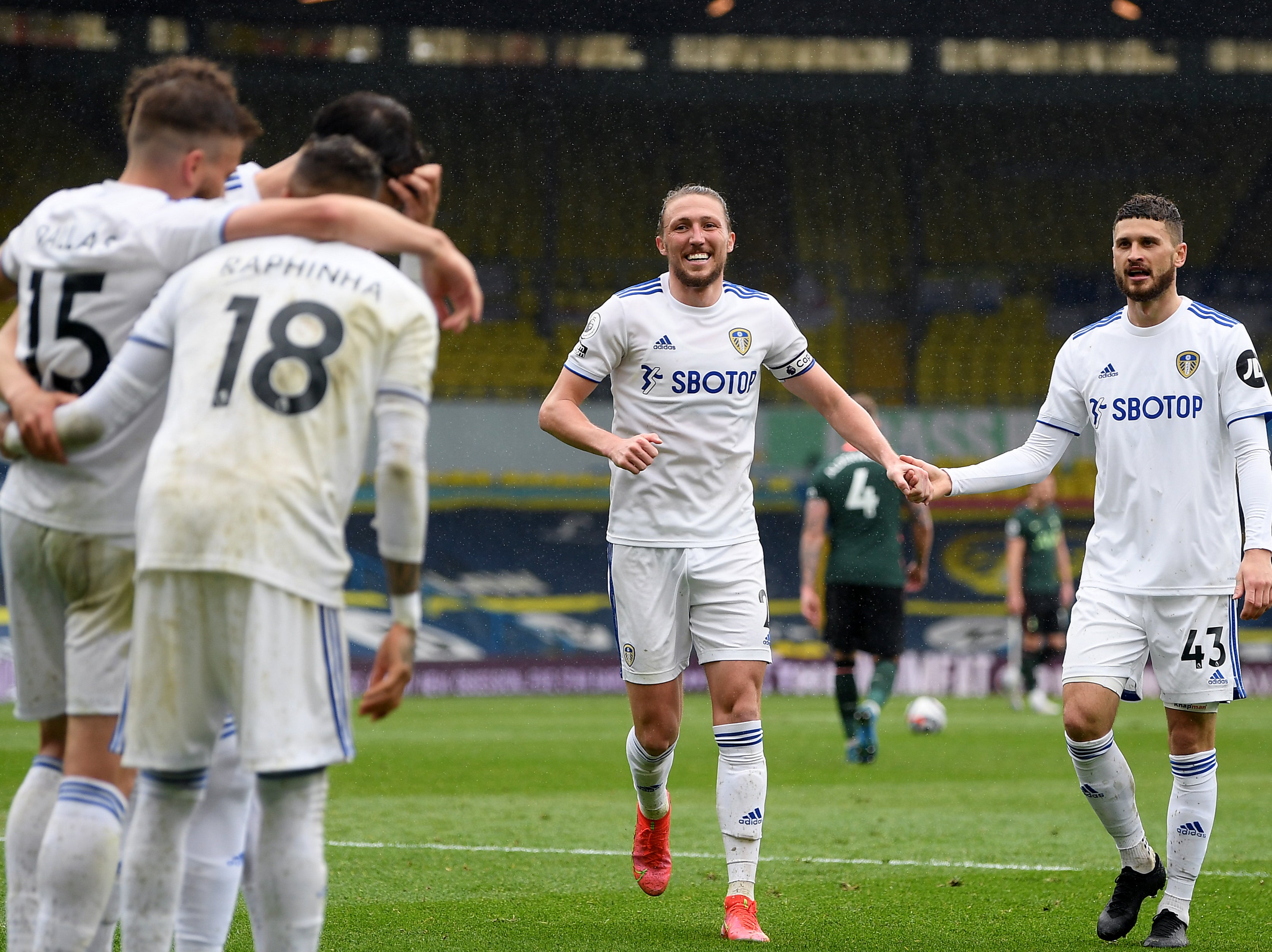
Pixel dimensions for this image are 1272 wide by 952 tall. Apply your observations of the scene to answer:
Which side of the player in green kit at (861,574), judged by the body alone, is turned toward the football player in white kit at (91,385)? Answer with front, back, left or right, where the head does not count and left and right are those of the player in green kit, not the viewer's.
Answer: back

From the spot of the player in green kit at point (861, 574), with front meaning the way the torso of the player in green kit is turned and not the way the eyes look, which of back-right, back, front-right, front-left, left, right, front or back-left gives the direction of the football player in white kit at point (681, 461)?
back

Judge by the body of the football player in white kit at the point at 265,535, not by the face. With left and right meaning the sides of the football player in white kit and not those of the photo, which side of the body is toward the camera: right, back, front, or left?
back

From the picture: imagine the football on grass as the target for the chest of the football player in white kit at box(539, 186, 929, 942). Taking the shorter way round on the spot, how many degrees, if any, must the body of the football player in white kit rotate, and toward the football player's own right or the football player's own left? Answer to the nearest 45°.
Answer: approximately 180°

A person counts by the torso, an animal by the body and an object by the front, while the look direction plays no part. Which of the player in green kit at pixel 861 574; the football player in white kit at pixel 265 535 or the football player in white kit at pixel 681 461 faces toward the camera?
the football player in white kit at pixel 681 461

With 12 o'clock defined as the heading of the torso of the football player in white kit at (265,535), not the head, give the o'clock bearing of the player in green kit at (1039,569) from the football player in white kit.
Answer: The player in green kit is roughly at 1 o'clock from the football player in white kit.

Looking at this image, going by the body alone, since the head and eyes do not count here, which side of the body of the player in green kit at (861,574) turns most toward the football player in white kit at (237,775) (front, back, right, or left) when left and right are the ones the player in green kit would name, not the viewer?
back

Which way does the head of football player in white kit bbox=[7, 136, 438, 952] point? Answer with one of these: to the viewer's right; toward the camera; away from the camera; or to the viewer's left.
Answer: away from the camera

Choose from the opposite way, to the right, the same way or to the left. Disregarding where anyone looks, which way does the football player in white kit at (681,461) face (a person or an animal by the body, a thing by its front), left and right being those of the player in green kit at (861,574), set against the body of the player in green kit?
the opposite way

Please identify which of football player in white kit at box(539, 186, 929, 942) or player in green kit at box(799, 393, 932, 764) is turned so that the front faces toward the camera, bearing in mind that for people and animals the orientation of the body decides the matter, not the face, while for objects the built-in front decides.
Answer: the football player in white kit

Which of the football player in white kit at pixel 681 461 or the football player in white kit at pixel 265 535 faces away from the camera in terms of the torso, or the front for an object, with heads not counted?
the football player in white kit at pixel 265 535

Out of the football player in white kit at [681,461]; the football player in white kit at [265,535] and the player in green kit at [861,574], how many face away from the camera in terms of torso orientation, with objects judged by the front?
2

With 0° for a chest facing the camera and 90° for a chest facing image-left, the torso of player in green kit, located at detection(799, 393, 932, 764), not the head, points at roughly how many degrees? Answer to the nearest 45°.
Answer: approximately 180°

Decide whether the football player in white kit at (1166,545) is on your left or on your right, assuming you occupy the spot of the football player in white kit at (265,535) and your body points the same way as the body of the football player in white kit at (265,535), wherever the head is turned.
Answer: on your right

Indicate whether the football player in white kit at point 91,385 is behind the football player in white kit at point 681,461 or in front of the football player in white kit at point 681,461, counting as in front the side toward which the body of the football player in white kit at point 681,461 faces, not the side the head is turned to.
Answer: in front
